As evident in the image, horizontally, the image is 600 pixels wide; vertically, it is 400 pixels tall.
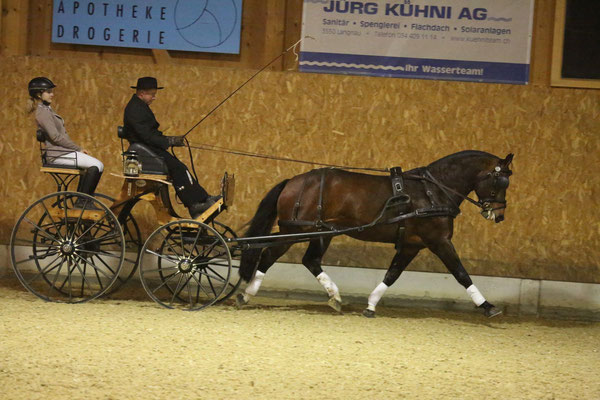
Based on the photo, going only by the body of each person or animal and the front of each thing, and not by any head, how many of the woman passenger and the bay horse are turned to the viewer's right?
2

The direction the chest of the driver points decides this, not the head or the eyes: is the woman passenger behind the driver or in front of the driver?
behind

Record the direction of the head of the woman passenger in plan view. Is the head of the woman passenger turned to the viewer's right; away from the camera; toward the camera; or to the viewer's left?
to the viewer's right

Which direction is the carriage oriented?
to the viewer's right

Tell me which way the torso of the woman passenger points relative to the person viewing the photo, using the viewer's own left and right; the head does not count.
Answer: facing to the right of the viewer

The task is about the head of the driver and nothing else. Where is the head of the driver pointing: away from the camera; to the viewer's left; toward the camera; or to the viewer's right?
to the viewer's right

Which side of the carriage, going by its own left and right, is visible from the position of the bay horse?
front

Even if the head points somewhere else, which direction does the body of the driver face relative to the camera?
to the viewer's right

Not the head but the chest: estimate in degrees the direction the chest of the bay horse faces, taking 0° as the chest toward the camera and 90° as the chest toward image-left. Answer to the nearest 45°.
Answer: approximately 270°

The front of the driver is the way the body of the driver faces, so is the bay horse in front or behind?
in front

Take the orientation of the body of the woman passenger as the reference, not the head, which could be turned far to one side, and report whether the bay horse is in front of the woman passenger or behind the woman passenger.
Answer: in front
